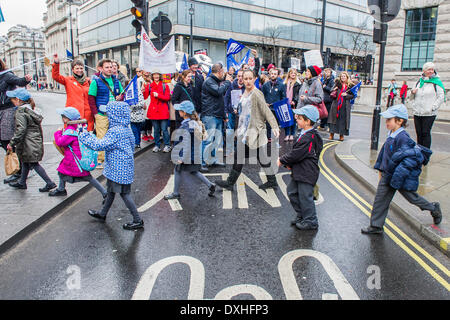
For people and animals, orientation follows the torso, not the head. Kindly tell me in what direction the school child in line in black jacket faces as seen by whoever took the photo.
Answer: facing to the left of the viewer

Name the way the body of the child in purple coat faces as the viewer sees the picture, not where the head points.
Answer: to the viewer's left

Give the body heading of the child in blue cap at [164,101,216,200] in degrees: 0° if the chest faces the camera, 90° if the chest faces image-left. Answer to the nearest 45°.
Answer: approximately 90°

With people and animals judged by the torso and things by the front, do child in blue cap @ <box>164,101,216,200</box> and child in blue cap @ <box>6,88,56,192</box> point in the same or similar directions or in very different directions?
same or similar directions

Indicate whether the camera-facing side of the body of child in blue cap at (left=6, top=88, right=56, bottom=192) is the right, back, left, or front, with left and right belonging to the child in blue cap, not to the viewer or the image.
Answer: left

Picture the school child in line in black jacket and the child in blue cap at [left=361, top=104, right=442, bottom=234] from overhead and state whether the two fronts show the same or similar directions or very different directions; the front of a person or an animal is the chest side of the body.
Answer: same or similar directions

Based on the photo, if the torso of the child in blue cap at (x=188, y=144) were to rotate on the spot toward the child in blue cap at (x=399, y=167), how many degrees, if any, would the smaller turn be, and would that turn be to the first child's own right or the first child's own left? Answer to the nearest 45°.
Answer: approximately 135° to the first child's own left

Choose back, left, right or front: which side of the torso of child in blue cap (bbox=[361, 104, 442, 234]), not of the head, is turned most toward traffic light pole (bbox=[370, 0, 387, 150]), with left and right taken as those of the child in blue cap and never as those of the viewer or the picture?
right

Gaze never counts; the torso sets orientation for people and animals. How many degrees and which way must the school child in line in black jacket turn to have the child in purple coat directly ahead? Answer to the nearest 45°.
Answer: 0° — they already face them

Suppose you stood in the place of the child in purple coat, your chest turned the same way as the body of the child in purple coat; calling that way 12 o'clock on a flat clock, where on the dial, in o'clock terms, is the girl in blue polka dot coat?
The girl in blue polka dot coat is roughly at 8 o'clock from the child in purple coat.

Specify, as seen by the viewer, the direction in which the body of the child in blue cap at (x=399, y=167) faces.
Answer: to the viewer's left

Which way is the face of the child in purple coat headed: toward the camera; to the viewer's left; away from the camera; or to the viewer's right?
to the viewer's left

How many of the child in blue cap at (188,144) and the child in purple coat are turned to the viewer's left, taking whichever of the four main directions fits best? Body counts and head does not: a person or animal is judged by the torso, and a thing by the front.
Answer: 2
